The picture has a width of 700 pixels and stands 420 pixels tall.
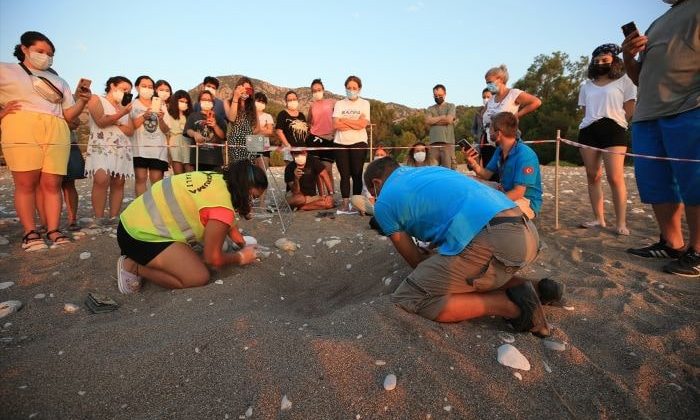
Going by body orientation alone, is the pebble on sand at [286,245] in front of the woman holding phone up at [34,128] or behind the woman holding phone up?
in front

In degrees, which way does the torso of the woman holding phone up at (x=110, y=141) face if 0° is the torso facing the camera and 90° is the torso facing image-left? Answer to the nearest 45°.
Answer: approximately 315°

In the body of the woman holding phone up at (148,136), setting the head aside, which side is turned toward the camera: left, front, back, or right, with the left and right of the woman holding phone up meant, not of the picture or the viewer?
front

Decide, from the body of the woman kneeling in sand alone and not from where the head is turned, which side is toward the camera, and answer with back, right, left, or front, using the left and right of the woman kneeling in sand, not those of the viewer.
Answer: right

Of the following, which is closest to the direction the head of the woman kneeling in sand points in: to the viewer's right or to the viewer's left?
to the viewer's right

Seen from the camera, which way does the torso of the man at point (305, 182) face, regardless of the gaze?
toward the camera

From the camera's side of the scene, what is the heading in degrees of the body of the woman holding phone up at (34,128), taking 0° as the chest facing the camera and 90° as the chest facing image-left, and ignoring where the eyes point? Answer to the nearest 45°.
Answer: approximately 315°

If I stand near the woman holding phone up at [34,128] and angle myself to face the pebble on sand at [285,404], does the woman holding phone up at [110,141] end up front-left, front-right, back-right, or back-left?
back-left

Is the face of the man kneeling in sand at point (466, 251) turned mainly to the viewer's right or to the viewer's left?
to the viewer's left

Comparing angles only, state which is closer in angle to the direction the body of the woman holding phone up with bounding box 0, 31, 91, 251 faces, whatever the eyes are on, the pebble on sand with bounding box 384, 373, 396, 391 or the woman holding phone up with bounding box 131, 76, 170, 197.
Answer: the pebble on sand
